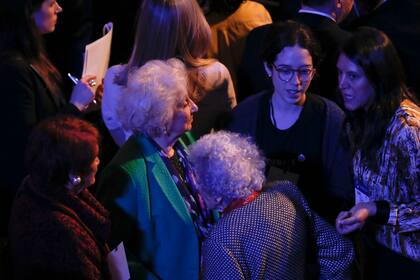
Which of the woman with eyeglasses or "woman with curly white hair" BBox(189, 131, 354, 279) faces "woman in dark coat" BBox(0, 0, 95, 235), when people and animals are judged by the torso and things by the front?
the woman with curly white hair

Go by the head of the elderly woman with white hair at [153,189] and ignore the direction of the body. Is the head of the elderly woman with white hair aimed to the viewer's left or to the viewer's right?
to the viewer's right

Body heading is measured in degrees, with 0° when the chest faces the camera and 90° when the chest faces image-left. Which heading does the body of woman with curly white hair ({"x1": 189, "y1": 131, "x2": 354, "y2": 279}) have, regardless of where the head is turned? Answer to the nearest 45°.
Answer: approximately 135°

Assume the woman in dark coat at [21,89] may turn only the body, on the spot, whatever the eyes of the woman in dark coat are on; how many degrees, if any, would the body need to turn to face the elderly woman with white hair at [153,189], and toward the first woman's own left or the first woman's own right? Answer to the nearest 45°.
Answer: approximately 45° to the first woman's own right

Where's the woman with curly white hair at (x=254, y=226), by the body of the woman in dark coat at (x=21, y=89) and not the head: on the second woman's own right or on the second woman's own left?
on the second woman's own right

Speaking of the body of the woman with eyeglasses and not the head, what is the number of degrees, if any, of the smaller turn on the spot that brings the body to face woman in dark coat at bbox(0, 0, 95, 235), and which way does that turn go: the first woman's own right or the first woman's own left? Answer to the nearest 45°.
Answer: approximately 90° to the first woman's own right

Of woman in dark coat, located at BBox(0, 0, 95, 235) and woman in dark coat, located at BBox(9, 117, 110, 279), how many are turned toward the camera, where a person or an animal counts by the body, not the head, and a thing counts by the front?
0

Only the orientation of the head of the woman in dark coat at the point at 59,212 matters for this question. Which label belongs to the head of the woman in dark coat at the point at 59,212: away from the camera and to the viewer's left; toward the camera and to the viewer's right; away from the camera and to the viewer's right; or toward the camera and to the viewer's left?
away from the camera and to the viewer's right

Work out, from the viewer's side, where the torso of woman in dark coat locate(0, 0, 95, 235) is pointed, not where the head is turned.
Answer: to the viewer's right

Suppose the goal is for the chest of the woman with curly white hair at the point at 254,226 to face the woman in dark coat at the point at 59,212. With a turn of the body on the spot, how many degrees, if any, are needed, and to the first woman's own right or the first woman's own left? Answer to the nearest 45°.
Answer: approximately 45° to the first woman's own left

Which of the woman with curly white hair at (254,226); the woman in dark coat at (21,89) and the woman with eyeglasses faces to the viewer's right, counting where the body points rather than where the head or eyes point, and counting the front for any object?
the woman in dark coat
